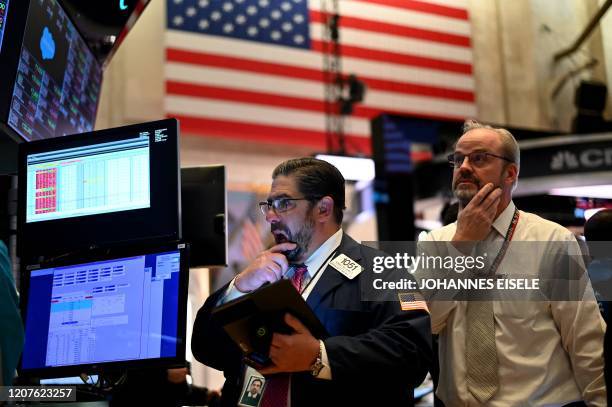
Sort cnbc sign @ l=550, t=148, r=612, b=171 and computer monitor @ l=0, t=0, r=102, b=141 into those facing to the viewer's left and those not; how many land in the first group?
0

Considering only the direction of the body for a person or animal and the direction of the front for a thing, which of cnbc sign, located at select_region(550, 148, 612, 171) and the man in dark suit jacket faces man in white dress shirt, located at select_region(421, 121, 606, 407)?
the cnbc sign

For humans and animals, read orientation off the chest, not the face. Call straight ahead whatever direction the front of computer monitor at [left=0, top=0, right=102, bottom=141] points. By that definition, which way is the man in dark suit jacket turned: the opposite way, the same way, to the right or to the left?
to the right

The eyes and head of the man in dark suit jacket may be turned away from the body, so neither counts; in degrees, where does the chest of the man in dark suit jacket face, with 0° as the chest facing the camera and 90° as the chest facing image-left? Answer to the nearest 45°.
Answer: approximately 45°

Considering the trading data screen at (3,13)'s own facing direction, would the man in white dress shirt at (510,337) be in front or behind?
in front

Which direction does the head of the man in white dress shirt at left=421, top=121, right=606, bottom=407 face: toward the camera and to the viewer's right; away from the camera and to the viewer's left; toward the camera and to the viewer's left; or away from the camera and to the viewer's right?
toward the camera and to the viewer's left

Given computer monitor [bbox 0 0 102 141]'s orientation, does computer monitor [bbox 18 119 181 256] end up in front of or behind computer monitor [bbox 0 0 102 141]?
in front

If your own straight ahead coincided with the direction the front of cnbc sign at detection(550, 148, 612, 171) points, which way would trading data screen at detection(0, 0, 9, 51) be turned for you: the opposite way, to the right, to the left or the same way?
to the left

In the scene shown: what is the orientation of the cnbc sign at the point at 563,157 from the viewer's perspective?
toward the camera

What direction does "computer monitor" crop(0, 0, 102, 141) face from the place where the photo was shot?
facing the viewer and to the right of the viewer
